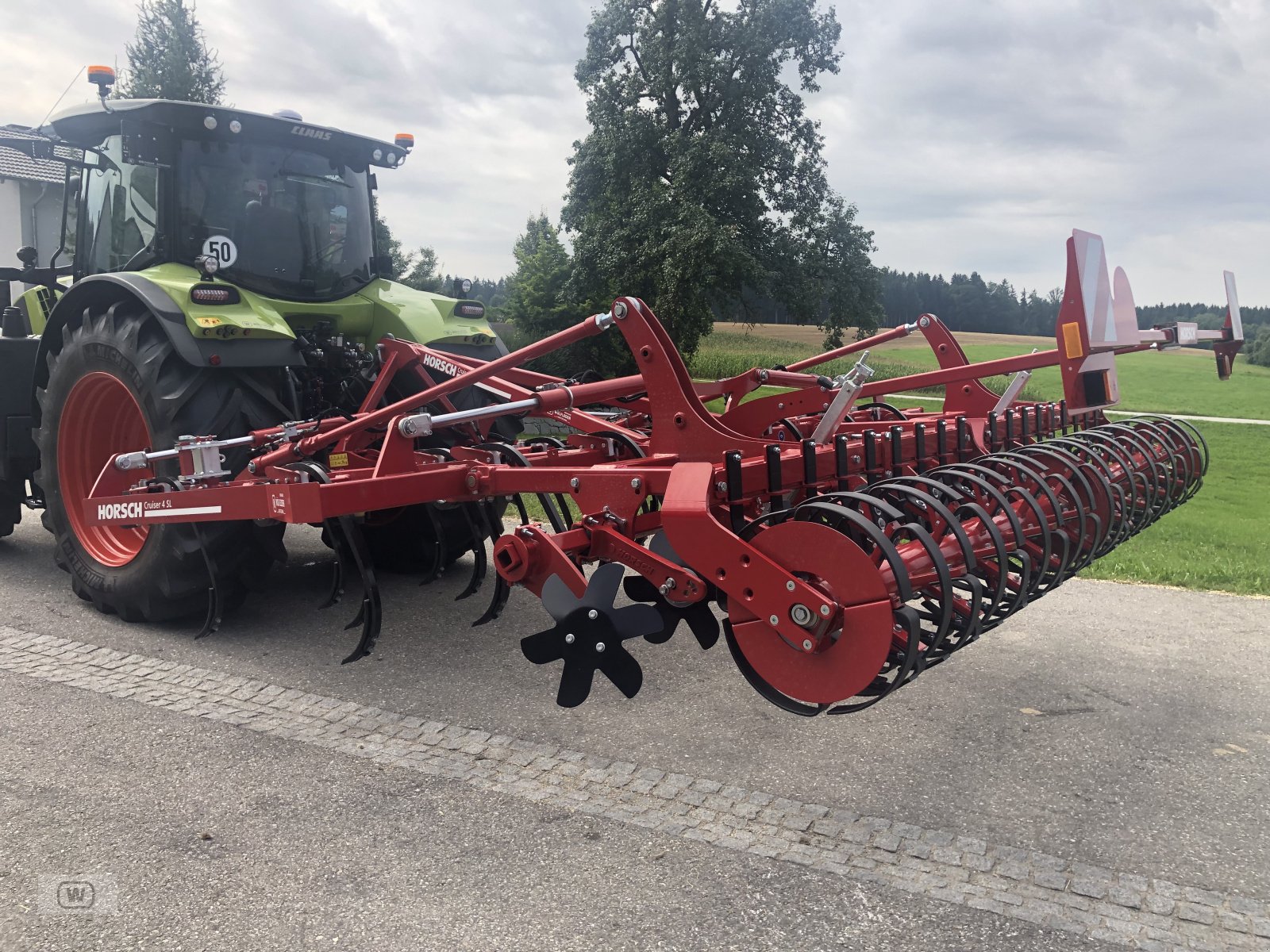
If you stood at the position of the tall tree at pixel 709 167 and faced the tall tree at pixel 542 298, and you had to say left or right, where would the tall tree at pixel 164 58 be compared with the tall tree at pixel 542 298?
left

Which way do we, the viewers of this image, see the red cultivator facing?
facing away from the viewer and to the left of the viewer

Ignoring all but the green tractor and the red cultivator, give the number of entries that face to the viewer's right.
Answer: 0

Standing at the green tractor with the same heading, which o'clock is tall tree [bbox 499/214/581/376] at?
The tall tree is roughly at 2 o'clock from the green tractor.

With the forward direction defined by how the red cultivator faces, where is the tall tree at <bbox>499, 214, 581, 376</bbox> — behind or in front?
in front

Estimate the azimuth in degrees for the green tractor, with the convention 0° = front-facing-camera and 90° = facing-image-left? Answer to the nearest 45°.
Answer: approximately 135°

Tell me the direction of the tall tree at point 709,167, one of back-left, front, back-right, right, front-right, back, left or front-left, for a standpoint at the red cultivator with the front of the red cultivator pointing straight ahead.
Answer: front-right

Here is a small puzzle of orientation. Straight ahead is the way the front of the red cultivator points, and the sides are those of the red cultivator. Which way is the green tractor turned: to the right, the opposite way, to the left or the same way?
the same way
